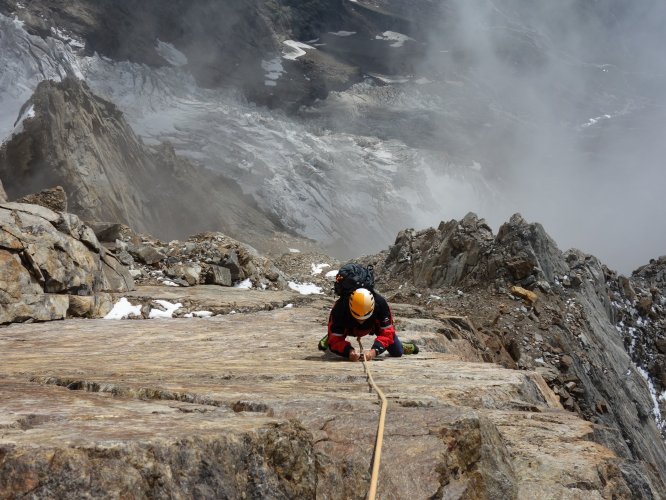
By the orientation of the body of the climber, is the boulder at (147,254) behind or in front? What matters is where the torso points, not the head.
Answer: behind

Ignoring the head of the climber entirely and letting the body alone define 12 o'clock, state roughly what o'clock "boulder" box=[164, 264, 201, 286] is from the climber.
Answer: The boulder is roughly at 5 o'clock from the climber.

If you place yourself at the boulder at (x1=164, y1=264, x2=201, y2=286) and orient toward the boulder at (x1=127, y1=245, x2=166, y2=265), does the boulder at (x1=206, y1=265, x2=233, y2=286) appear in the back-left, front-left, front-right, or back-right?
back-right

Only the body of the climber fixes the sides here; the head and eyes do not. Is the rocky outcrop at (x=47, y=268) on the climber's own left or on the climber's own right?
on the climber's own right

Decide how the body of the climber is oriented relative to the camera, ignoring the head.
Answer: toward the camera
